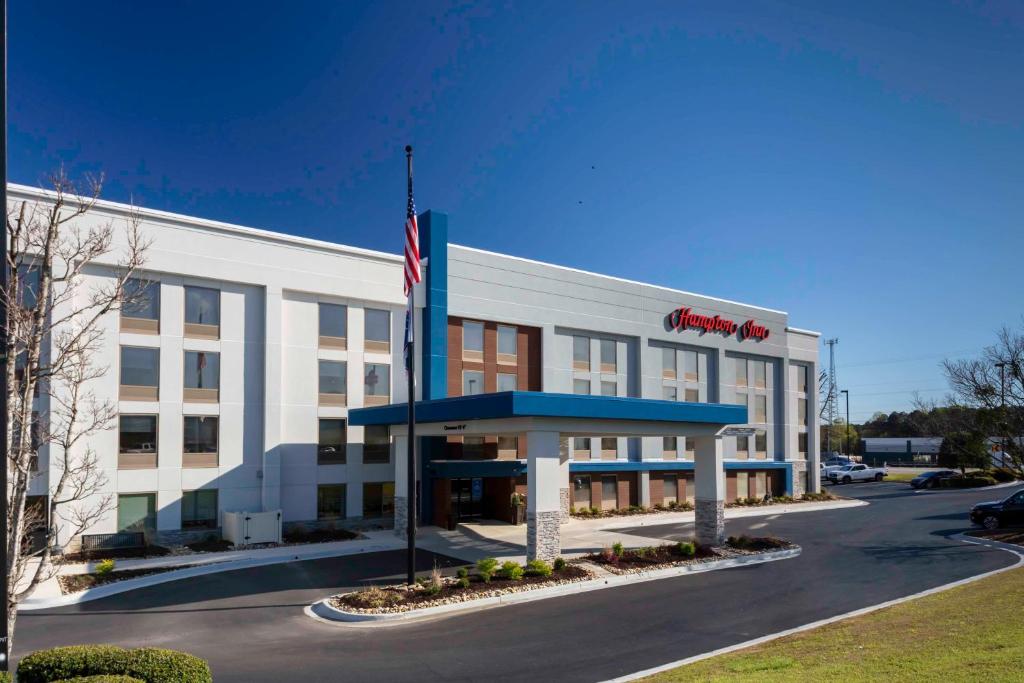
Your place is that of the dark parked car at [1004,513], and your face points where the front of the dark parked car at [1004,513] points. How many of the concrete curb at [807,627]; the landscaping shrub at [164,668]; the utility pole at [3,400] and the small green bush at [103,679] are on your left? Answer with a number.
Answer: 4

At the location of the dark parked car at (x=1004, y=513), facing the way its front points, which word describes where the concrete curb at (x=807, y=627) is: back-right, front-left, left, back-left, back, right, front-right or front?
left

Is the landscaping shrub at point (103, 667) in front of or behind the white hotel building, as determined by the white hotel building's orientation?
in front

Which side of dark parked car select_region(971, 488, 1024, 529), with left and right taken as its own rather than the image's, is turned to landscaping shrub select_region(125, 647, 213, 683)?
left

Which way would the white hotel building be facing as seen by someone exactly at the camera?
facing the viewer and to the right of the viewer

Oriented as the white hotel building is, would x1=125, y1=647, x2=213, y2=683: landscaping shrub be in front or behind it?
in front

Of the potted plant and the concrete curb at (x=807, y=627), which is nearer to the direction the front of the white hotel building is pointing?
the concrete curb

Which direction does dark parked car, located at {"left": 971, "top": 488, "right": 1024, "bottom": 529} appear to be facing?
to the viewer's left

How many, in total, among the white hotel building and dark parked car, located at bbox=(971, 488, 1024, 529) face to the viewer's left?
1

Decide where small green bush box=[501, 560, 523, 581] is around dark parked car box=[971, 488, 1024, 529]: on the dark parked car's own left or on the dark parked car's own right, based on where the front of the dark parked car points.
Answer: on the dark parked car's own left

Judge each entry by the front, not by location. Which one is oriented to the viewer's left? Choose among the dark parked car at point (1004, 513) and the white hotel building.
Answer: the dark parked car
